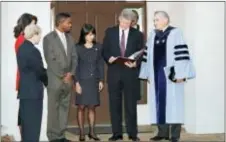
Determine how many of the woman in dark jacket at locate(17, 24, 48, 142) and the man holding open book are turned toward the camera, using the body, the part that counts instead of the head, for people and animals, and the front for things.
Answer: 1

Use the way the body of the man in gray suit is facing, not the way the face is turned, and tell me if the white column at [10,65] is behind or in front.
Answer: behind

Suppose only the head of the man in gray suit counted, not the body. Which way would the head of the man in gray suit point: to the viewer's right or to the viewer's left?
to the viewer's right

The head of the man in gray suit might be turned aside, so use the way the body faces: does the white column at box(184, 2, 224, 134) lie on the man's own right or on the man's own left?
on the man's own left

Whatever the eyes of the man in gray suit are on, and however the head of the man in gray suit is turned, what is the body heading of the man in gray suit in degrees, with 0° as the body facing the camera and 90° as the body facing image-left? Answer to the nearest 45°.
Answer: approximately 315°

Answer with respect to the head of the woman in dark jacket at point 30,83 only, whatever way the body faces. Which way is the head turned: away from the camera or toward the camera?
away from the camera

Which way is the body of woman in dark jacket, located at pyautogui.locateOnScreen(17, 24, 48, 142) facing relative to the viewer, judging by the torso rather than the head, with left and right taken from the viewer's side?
facing away from the viewer and to the right of the viewer

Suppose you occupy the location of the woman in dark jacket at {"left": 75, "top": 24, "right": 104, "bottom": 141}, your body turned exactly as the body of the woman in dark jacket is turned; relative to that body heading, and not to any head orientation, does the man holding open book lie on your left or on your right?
on your left

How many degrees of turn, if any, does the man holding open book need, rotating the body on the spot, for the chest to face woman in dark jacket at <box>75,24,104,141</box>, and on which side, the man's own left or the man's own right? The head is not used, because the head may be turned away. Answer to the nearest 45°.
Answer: approximately 90° to the man's own right

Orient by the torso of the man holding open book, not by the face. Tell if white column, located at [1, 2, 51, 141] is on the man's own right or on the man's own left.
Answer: on the man's own right

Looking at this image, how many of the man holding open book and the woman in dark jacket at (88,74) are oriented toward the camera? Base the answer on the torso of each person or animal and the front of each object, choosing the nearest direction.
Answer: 2
